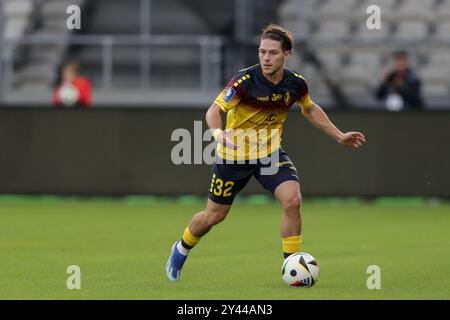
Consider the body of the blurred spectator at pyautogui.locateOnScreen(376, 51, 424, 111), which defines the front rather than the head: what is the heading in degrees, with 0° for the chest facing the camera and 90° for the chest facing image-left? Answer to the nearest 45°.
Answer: approximately 0°

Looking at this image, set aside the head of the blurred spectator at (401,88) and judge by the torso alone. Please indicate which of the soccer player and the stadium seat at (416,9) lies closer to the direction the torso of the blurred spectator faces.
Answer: the soccer player

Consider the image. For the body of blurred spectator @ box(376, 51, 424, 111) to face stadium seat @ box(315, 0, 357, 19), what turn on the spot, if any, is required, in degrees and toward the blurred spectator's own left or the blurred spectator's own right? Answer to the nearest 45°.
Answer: approximately 135° to the blurred spectator's own right

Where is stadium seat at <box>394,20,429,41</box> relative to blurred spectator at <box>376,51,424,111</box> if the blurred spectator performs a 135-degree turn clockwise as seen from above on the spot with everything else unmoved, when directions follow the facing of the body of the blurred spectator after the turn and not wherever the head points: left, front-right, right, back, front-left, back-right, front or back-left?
front-right

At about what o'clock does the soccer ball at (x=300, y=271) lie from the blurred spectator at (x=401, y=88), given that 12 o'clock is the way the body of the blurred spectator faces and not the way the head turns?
The soccer ball is roughly at 12 o'clock from the blurred spectator.

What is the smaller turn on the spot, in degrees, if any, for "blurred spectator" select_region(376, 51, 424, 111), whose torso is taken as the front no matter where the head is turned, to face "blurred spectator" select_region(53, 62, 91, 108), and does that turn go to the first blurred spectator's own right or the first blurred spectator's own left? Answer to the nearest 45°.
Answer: approximately 90° to the first blurred spectator's own right
